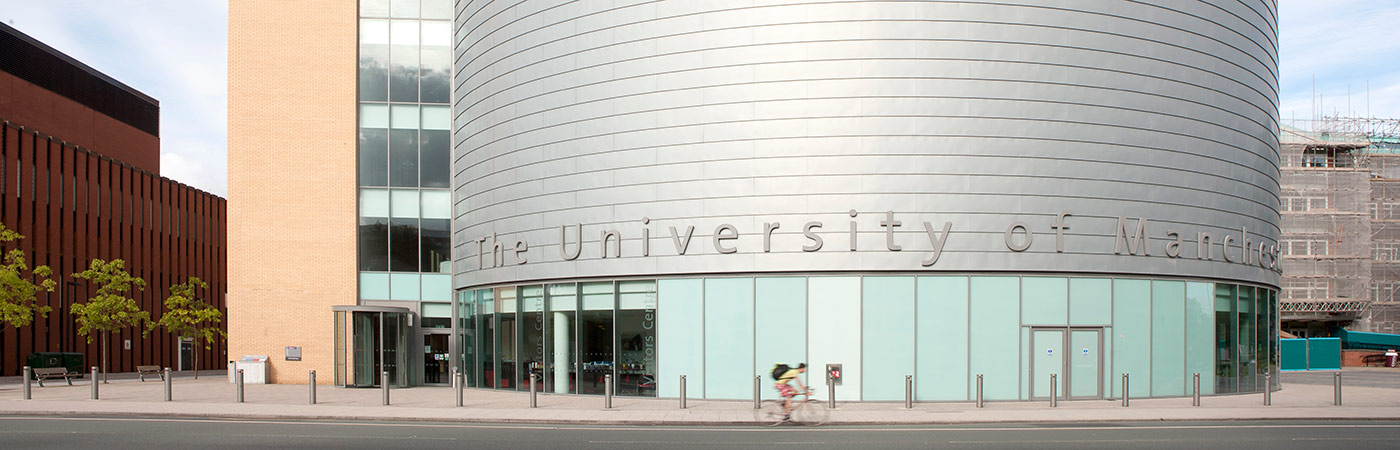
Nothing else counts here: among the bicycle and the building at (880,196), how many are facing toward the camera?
1

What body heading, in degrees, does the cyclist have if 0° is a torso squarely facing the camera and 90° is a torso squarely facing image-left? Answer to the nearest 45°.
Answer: approximately 270°

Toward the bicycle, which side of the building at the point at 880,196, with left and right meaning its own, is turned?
front

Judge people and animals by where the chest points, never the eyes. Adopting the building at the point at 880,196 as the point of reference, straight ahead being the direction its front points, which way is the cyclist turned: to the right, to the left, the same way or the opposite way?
to the left

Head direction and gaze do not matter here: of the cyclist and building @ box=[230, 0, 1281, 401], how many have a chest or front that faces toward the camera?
1

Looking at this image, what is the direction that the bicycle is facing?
to the viewer's right
